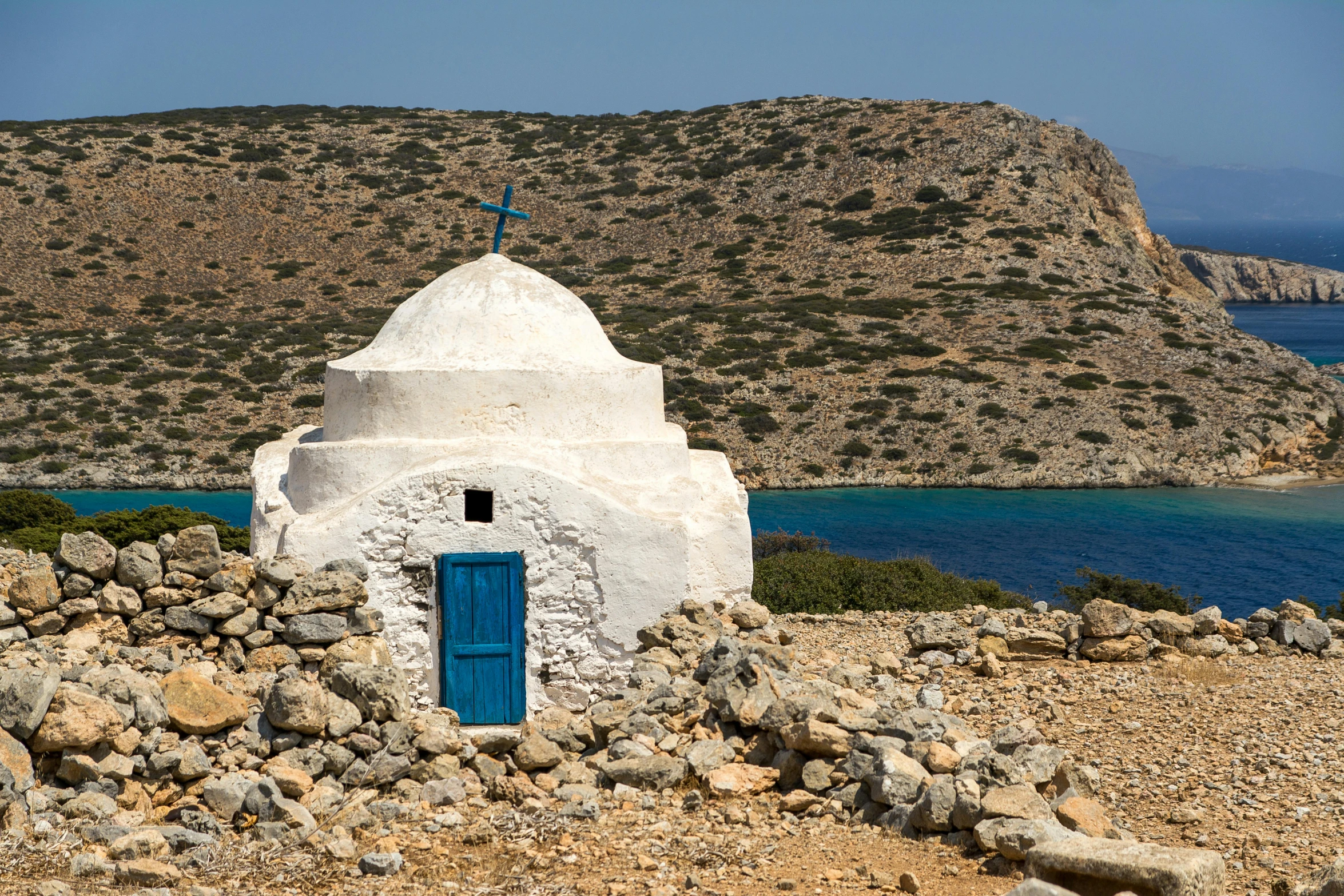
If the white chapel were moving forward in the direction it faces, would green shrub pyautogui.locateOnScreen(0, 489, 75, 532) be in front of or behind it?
behind

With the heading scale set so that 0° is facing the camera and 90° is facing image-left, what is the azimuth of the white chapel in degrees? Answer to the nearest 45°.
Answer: approximately 0°

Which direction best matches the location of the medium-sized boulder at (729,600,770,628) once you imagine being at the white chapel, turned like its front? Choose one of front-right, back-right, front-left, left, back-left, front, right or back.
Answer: left

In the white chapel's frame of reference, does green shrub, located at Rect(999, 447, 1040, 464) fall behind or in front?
behind

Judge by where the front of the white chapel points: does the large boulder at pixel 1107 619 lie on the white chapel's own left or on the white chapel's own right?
on the white chapel's own left

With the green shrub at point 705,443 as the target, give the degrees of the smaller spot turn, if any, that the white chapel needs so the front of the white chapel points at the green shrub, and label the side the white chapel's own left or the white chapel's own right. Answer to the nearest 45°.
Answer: approximately 180°

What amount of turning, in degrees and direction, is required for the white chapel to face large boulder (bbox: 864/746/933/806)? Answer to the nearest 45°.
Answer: approximately 45° to its left

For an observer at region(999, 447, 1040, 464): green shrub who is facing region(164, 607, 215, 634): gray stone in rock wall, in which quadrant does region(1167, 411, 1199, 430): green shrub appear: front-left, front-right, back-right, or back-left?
back-left

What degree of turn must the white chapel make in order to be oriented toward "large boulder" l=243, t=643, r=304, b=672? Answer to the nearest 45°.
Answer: approximately 45° to its right
